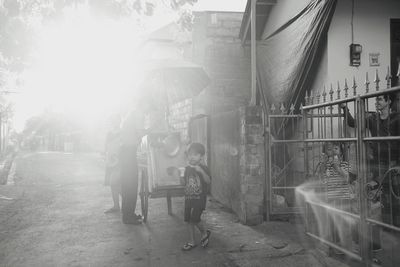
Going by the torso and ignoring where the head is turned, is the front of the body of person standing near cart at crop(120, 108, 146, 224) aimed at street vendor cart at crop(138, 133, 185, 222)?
yes

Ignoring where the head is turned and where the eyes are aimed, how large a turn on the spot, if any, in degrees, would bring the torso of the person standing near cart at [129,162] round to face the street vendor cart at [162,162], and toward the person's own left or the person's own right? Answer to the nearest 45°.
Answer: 0° — they already face it

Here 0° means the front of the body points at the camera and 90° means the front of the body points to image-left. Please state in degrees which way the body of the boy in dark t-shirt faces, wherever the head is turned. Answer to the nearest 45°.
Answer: approximately 45°

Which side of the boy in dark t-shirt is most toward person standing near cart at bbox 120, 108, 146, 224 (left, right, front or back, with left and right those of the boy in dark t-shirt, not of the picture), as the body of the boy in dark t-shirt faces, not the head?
right

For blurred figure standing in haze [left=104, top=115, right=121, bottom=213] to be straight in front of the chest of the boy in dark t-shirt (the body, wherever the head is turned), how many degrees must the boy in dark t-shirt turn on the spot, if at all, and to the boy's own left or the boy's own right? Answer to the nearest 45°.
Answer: approximately 90° to the boy's own right

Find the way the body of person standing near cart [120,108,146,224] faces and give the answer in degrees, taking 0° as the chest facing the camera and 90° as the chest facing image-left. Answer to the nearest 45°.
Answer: approximately 270°
